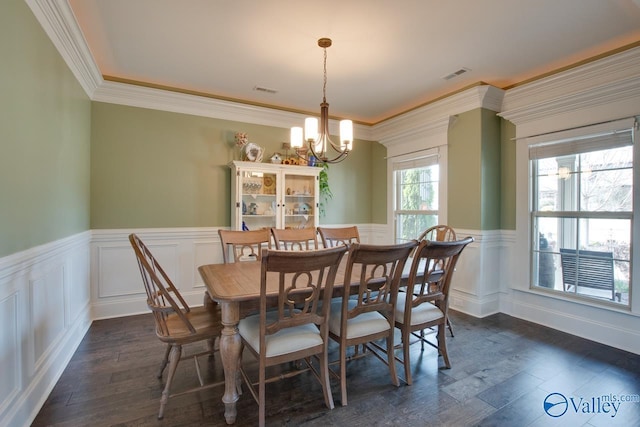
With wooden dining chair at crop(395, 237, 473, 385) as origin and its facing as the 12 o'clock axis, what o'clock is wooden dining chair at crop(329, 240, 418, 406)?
wooden dining chair at crop(329, 240, 418, 406) is roughly at 9 o'clock from wooden dining chair at crop(395, 237, 473, 385).

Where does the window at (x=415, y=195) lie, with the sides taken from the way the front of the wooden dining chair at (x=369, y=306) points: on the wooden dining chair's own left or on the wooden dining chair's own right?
on the wooden dining chair's own right

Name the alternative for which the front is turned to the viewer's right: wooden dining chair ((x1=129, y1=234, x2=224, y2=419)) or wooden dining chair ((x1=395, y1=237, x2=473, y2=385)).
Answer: wooden dining chair ((x1=129, y1=234, x2=224, y2=419))

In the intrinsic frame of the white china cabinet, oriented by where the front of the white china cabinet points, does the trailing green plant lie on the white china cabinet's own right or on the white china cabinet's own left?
on the white china cabinet's own left

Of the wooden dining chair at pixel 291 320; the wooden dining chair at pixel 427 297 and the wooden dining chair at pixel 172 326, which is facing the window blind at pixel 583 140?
the wooden dining chair at pixel 172 326

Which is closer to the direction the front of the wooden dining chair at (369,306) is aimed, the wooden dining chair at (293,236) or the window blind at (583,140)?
the wooden dining chair

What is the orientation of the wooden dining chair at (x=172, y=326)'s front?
to the viewer's right

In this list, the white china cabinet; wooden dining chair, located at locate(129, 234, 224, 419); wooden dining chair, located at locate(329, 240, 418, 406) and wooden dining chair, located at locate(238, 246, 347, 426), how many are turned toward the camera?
1

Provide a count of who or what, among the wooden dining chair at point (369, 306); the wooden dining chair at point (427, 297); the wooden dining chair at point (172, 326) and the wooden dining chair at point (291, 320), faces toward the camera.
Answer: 0

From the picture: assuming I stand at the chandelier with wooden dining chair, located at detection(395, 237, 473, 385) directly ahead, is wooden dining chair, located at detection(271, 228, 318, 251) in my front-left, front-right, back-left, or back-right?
back-left

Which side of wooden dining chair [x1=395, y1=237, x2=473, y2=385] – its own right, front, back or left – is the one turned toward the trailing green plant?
front

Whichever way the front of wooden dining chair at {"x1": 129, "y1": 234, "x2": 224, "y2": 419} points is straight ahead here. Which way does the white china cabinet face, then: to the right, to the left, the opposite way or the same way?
to the right

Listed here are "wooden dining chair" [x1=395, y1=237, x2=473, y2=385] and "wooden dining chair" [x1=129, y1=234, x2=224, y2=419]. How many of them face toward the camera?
0

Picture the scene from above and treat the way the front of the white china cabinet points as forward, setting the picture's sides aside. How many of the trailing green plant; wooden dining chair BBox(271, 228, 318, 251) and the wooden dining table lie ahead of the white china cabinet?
2

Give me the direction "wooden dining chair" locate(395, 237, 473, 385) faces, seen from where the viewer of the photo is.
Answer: facing away from the viewer and to the left of the viewer

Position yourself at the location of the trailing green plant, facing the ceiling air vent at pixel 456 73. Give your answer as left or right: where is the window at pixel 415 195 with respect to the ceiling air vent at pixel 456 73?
left

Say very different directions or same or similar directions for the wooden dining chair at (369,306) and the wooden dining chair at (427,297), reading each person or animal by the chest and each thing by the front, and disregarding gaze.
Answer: same or similar directions

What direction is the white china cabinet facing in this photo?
toward the camera

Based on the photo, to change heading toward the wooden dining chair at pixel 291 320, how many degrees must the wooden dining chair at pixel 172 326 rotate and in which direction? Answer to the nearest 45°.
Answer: approximately 45° to its right

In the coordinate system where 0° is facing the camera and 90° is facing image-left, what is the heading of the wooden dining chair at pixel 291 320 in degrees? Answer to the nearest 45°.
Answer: approximately 135°
